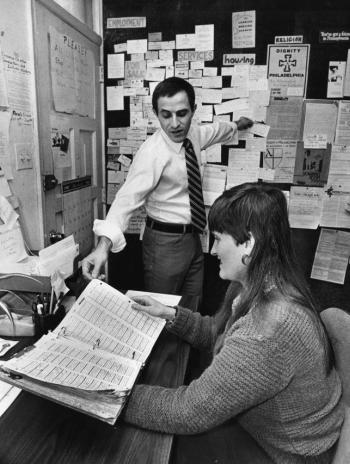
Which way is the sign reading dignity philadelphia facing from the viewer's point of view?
toward the camera

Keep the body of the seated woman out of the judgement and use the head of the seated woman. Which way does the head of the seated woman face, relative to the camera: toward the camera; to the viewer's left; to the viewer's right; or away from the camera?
to the viewer's left

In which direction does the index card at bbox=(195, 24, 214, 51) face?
toward the camera

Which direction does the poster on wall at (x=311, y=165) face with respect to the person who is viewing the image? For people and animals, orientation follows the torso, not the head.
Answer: facing the viewer

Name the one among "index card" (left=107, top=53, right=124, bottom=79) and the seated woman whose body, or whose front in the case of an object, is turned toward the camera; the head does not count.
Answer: the index card

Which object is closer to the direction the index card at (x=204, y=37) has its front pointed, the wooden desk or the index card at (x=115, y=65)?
the wooden desk

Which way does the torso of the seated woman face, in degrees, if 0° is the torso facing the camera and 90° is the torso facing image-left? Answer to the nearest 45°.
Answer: approximately 90°

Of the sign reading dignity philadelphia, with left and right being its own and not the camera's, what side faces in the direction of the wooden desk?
front

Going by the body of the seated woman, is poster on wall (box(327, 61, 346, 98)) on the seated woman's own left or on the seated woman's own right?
on the seated woman's own right

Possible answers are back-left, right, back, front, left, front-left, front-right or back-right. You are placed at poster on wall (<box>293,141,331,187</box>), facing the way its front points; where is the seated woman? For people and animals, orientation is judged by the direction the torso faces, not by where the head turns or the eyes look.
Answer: front

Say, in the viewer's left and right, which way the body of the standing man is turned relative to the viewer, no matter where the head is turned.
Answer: facing the viewer and to the right of the viewer

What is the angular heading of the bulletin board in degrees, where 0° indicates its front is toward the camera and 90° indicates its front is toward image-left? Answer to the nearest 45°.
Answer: approximately 0°
